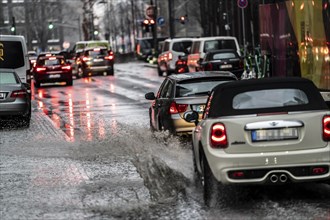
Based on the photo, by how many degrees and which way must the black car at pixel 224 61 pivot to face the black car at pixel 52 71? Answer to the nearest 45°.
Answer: approximately 45° to its left

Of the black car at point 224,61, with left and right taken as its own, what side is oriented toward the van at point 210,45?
front

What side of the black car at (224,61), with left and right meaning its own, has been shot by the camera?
back

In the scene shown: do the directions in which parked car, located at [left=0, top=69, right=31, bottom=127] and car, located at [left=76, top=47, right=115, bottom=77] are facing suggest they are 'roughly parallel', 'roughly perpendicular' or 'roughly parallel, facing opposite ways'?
roughly parallel

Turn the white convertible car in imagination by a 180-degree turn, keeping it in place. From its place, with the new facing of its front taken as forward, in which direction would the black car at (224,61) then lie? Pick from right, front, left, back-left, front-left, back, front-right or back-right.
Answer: back

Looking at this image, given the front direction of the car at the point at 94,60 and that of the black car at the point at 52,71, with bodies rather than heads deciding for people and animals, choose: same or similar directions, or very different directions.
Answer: same or similar directions

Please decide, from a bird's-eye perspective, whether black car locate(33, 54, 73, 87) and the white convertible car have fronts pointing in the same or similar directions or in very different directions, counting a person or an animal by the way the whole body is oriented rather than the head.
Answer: same or similar directions

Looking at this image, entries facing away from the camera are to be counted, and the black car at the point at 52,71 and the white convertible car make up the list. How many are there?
2

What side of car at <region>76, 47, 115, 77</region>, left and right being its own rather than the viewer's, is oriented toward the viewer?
back

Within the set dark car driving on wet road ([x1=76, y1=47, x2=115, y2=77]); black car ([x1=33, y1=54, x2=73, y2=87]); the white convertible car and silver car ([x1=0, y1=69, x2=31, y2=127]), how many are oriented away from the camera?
4

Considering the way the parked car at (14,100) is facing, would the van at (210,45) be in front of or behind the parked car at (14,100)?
in front

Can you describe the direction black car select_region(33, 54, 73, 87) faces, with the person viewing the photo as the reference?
facing away from the viewer

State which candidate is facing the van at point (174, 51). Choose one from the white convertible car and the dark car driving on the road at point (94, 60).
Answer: the white convertible car

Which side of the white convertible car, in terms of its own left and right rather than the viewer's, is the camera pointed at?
back

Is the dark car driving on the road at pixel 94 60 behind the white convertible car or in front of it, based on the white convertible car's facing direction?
in front
